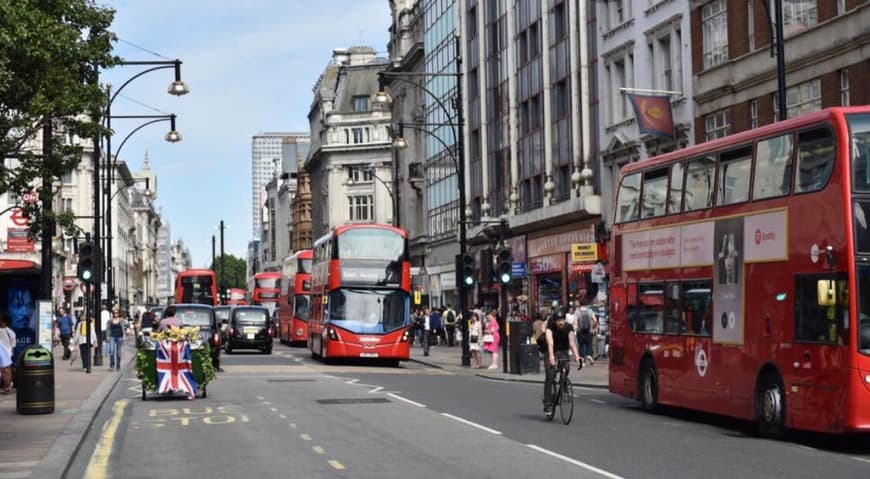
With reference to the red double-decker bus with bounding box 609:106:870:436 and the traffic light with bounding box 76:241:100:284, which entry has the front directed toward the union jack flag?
the traffic light

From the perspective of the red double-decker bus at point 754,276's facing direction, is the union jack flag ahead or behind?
behind

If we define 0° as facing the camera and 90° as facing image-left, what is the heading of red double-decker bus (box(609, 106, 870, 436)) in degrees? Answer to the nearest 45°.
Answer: approximately 315°

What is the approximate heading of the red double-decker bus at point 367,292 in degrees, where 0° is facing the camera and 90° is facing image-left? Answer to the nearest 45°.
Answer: approximately 0°

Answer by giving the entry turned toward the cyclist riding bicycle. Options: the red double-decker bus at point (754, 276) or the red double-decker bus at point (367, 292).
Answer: the red double-decker bus at point (367, 292)

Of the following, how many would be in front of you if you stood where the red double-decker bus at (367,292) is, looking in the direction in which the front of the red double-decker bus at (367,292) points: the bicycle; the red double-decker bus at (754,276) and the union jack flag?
3

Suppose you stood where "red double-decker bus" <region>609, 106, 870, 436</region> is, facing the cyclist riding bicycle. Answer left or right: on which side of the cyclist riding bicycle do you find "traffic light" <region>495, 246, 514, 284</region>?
right

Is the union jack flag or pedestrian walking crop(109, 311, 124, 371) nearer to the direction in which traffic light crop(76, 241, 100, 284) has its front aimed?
the union jack flag
